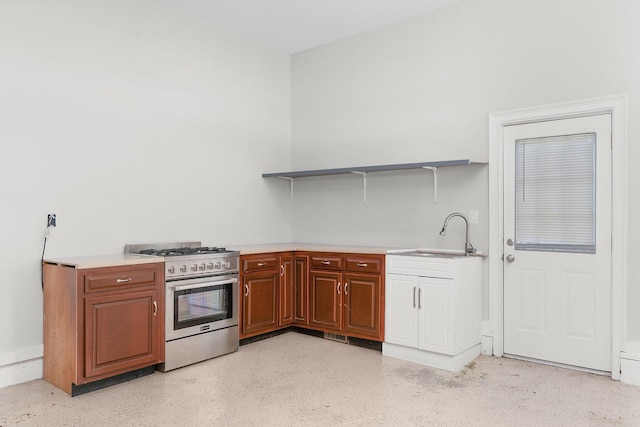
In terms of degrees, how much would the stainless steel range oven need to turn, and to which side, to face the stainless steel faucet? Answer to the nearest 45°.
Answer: approximately 45° to its left

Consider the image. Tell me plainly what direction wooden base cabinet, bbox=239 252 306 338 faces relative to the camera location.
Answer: facing the viewer and to the right of the viewer

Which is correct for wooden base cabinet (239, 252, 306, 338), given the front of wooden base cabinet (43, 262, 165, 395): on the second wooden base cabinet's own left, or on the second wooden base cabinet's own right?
on the second wooden base cabinet's own left

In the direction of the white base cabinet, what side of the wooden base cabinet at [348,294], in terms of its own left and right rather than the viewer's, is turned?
left

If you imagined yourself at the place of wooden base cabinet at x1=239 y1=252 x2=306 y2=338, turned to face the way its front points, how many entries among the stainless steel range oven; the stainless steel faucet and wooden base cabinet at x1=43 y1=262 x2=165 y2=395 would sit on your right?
2

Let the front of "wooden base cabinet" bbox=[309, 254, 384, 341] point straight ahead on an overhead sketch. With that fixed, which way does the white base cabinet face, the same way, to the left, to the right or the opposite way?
the same way

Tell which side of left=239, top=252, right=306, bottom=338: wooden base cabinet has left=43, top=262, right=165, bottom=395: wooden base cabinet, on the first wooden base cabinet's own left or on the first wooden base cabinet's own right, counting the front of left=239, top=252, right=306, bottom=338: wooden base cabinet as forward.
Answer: on the first wooden base cabinet's own right

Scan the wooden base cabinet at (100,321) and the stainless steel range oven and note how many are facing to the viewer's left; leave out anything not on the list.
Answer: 0

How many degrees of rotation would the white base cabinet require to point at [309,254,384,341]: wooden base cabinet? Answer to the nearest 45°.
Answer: approximately 45° to its right

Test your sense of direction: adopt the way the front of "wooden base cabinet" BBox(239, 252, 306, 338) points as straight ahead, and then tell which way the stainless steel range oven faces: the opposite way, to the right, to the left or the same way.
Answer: the same way
